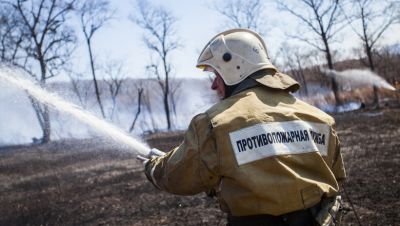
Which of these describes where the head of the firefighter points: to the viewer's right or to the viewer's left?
to the viewer's left

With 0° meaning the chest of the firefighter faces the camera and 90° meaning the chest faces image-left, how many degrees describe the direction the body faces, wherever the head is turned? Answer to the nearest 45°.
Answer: approximately 135°

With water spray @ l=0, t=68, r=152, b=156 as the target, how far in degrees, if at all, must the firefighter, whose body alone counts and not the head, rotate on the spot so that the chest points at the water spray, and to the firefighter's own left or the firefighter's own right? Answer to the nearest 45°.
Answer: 0° — they already face it
